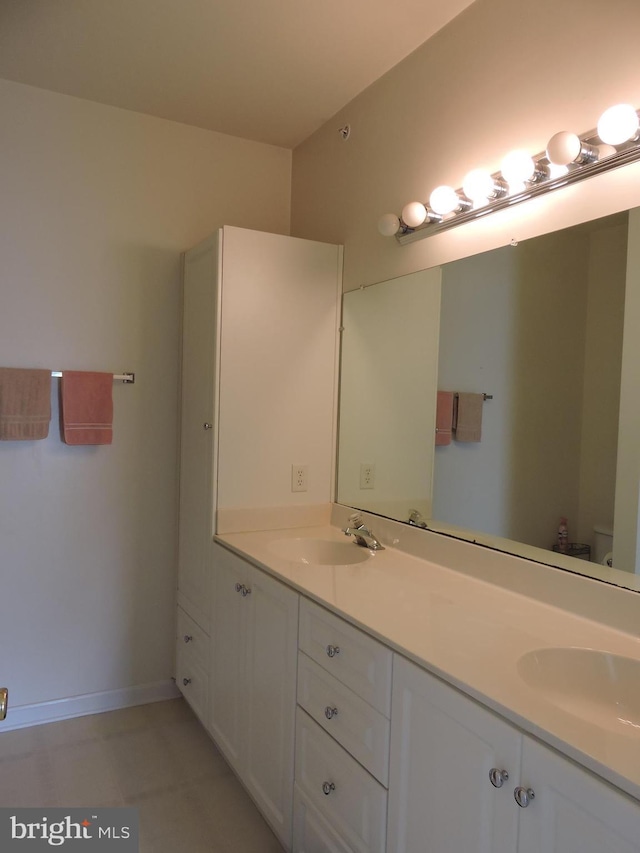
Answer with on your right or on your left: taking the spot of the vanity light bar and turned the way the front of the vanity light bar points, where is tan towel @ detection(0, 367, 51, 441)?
on your right

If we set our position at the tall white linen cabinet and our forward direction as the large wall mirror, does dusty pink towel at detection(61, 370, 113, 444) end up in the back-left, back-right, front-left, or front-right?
back-right

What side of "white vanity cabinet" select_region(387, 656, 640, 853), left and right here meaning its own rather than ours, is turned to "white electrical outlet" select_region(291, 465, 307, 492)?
right

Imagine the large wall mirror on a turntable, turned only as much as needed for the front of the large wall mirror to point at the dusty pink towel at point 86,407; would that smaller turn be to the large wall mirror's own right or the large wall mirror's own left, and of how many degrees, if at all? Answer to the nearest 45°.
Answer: approximately 45° to the large wall mirror's own right

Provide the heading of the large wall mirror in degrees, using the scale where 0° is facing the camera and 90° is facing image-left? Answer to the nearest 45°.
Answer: approximately 45°
